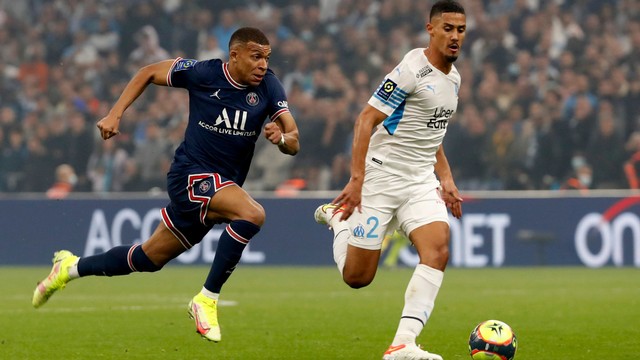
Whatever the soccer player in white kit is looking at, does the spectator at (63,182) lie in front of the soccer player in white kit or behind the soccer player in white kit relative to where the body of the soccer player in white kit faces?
behind

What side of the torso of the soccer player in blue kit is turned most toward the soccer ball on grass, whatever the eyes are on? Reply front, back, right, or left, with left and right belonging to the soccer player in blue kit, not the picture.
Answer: front

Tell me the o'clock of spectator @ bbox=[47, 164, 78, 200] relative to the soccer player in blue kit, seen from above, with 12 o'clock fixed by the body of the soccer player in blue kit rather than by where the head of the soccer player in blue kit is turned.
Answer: The spectator is roughly at 7 o'clock from the soccer player in blue kit.

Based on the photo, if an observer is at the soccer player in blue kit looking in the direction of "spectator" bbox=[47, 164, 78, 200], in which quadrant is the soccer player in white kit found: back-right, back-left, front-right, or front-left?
back-right

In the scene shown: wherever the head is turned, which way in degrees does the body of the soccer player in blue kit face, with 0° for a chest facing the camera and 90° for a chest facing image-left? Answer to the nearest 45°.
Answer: approximately 315°

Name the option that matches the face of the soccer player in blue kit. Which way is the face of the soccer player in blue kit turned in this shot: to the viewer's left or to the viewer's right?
to the viewer's right

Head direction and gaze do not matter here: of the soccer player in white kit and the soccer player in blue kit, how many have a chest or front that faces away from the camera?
0

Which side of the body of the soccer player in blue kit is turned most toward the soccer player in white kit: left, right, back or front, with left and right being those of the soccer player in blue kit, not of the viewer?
front

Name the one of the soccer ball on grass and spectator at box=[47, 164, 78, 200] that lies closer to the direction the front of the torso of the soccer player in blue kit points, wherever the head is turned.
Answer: the soccer ball on grass

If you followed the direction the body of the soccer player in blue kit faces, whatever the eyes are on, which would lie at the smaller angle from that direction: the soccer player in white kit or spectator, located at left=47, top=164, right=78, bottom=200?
the soccer player in white kit
